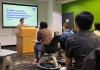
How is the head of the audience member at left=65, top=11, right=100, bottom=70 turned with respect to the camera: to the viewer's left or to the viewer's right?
to the viewer's left

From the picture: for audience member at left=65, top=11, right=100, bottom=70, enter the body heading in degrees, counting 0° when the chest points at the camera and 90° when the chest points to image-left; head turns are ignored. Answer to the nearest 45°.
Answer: approximately 135°

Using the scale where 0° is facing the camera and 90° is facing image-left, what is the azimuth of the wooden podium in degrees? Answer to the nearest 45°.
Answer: approximately 315°

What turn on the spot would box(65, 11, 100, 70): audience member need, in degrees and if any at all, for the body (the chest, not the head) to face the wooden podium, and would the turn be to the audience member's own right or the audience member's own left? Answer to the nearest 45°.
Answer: approximately 45° to the audience member's own left

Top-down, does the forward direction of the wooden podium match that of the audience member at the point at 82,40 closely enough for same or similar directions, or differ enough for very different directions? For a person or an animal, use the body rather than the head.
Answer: very different directions
